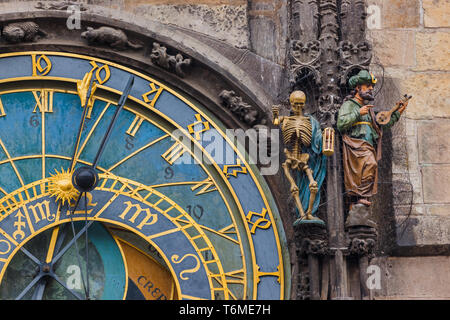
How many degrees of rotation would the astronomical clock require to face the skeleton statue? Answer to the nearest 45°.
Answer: approximately 90° to its left

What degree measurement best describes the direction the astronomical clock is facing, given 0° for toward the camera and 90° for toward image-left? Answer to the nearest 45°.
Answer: approximately 0°

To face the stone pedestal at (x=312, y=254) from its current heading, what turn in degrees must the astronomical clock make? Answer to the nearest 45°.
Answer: approximately 90° to its left

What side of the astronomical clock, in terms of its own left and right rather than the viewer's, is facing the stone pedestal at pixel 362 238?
left

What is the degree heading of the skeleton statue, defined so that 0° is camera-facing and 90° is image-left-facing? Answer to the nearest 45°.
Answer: approximately 0°

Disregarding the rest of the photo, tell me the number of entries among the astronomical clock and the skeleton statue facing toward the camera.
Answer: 2

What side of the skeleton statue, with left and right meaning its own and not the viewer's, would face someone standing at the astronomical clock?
right
